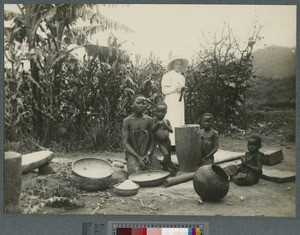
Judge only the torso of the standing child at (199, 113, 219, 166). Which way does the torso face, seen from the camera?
toward the camera

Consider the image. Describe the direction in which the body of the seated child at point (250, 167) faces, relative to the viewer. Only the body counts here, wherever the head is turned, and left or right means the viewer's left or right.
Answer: facing the viewer and to the left of the viewer

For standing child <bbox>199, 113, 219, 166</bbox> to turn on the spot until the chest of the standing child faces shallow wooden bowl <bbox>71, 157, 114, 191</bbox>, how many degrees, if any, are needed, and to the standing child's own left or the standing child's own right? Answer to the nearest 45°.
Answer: approximately 90° to the standing child's own right

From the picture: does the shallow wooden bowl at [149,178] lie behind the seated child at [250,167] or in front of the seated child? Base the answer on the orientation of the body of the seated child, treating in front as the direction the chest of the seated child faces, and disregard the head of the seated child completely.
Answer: in front

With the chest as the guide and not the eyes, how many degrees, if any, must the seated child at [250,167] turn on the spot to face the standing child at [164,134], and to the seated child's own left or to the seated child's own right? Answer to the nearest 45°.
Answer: approximately 45° to the seated child's own right

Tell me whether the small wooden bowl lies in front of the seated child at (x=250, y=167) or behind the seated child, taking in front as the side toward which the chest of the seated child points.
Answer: in front

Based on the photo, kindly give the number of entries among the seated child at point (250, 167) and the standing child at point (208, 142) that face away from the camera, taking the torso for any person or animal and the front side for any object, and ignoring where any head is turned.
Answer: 0
